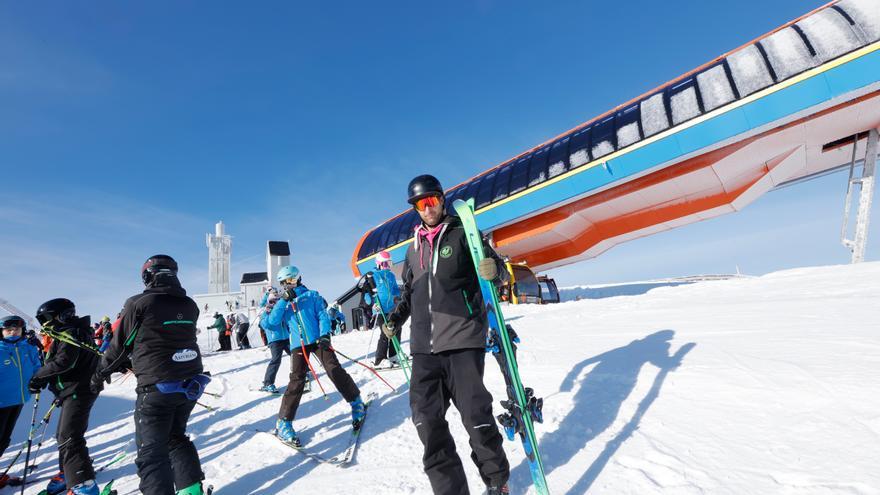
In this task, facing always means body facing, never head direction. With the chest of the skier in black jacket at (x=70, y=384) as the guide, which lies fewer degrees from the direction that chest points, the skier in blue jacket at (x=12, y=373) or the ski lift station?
the skier in blue jacket

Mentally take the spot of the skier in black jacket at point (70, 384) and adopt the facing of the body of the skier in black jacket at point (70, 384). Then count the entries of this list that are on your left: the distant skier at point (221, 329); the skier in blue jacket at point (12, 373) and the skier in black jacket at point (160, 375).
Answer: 1

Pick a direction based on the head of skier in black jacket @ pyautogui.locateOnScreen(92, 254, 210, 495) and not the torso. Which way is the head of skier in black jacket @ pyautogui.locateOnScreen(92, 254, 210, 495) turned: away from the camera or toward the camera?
away from the camera

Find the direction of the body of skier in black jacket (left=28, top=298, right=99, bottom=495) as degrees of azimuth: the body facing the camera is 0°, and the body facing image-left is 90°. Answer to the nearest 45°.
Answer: approximately 90°
